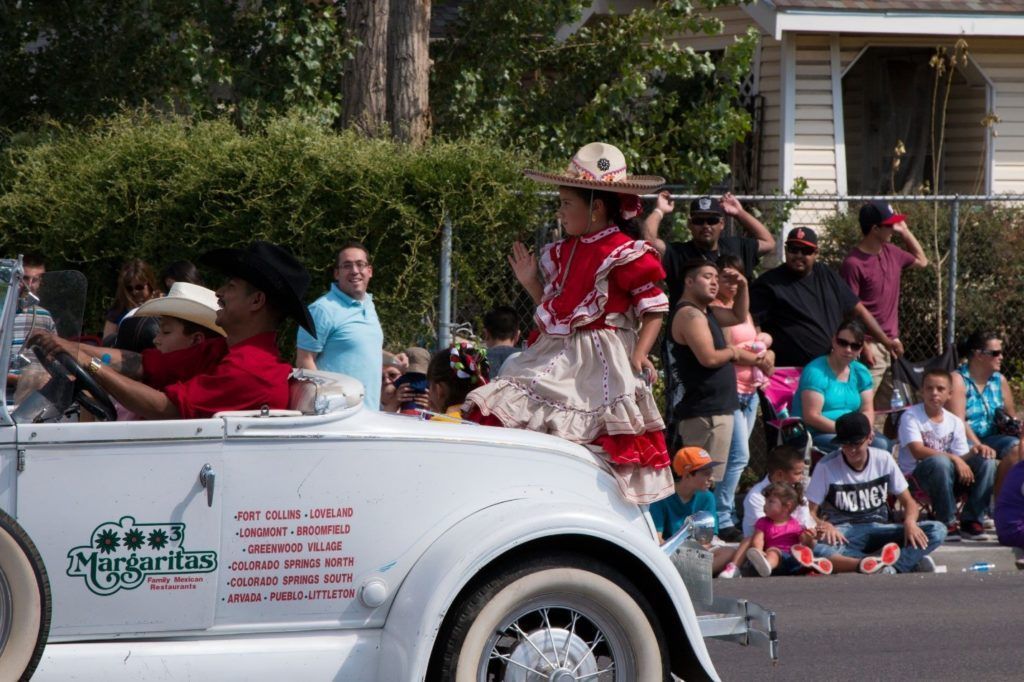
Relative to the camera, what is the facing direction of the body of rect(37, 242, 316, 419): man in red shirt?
to the viewer's left

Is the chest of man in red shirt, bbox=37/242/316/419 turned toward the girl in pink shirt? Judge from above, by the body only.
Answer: no

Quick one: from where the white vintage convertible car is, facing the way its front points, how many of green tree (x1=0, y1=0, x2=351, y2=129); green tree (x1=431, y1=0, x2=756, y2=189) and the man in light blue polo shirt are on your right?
3

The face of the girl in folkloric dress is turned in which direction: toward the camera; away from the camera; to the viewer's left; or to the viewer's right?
to the viewer's left

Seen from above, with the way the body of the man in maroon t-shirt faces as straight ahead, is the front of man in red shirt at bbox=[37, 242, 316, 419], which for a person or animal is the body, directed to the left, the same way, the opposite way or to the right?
to the right

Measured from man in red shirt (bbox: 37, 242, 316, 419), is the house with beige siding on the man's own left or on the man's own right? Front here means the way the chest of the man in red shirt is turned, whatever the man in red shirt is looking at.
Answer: on the man's own right

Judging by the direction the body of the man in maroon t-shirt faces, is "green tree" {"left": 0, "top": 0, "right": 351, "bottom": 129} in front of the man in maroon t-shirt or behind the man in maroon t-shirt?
behind

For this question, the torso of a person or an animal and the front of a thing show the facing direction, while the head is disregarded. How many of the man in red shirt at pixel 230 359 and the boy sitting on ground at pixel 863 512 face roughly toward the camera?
1

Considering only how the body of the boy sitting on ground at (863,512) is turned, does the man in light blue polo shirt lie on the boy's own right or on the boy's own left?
on the boy's own right

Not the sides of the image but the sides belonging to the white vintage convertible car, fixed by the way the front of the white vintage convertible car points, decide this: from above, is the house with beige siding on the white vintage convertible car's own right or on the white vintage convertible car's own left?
on the white vintage convertible car's own right

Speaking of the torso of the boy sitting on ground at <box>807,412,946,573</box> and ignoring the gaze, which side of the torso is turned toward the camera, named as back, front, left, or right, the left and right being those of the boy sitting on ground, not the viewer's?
front

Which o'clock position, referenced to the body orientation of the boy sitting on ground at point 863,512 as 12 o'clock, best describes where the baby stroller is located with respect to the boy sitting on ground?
The baby stroller is roughly at 5 o'clock from the boy sitting on ground.

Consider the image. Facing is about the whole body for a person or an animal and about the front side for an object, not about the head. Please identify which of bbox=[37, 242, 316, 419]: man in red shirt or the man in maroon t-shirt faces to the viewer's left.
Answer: the man in red shirt

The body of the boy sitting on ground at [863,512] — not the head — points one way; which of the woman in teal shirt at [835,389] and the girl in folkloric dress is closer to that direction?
the girl in folkloric dress

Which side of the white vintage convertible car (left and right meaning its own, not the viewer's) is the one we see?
left

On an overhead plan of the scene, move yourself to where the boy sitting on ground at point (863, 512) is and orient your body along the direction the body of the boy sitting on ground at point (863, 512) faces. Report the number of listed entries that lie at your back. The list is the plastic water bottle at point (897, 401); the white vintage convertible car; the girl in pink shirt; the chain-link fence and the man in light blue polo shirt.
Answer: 2

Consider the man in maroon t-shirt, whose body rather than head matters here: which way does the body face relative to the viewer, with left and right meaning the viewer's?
facing the viewer and to the right of the viewer

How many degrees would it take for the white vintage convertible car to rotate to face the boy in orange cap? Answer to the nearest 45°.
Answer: approximately 135° to its right

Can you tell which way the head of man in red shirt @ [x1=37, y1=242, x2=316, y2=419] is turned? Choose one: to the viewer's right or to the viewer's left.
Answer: to the viewer's left

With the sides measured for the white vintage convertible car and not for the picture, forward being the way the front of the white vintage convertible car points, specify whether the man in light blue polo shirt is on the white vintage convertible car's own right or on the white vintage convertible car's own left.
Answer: on the white vintage convertible car's own right
